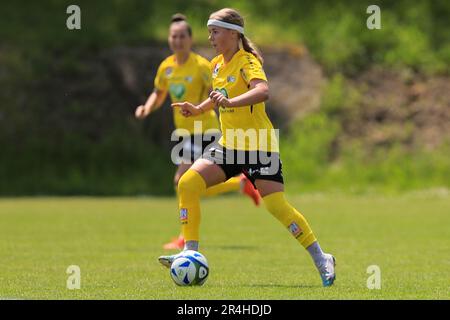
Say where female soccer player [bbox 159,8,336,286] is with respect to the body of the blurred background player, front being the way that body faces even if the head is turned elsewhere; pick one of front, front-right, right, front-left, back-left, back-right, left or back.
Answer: front-left

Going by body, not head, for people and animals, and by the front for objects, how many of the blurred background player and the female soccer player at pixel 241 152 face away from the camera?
0

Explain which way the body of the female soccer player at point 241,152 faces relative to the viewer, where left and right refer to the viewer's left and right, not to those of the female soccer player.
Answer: facing the viewer and to the left of the viewer

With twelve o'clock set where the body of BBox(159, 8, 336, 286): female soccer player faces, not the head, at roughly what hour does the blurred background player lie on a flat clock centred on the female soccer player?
The blurred background player is roughly at 4 o'clock from the female soccer player.
